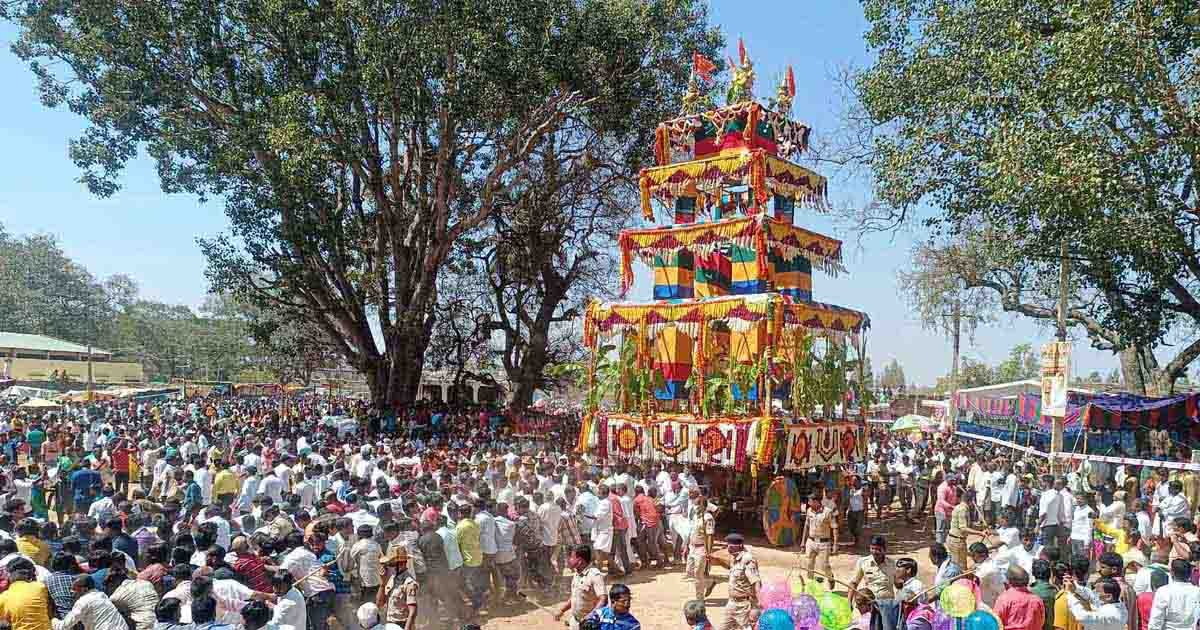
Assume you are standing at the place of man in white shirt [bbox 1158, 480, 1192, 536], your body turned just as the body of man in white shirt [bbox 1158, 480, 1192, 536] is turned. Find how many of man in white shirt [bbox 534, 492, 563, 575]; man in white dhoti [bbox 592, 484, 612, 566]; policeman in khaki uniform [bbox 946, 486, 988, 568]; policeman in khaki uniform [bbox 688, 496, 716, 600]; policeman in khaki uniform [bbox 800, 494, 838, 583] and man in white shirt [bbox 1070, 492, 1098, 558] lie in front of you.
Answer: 6

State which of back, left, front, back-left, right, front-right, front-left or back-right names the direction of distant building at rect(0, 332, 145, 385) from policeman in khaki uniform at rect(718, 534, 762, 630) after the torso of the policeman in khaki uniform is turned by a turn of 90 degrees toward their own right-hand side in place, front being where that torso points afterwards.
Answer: front

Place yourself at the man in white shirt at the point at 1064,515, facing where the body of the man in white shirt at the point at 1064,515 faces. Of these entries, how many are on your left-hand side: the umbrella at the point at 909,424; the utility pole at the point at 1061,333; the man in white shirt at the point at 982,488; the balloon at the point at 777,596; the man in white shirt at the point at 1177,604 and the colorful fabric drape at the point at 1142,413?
2

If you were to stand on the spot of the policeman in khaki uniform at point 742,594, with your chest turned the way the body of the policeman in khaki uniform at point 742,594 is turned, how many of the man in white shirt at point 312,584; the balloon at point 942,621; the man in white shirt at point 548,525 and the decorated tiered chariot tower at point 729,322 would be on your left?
1

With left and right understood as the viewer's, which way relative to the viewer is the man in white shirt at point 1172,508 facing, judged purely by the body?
facing the viewer and to the left of the viewer

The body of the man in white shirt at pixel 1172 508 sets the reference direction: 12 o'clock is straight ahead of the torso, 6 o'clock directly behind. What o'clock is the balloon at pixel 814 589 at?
The balloon is roughly at 11 o'clock from the man in white shirt.

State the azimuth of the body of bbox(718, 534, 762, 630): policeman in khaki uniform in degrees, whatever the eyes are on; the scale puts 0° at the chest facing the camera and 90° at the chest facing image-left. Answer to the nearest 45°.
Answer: approximately 45°

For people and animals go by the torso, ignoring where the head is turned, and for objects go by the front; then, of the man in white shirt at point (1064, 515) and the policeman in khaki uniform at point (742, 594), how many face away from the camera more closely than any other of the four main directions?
0

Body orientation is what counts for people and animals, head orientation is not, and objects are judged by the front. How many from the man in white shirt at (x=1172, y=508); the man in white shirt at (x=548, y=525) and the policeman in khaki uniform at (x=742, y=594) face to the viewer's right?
0
